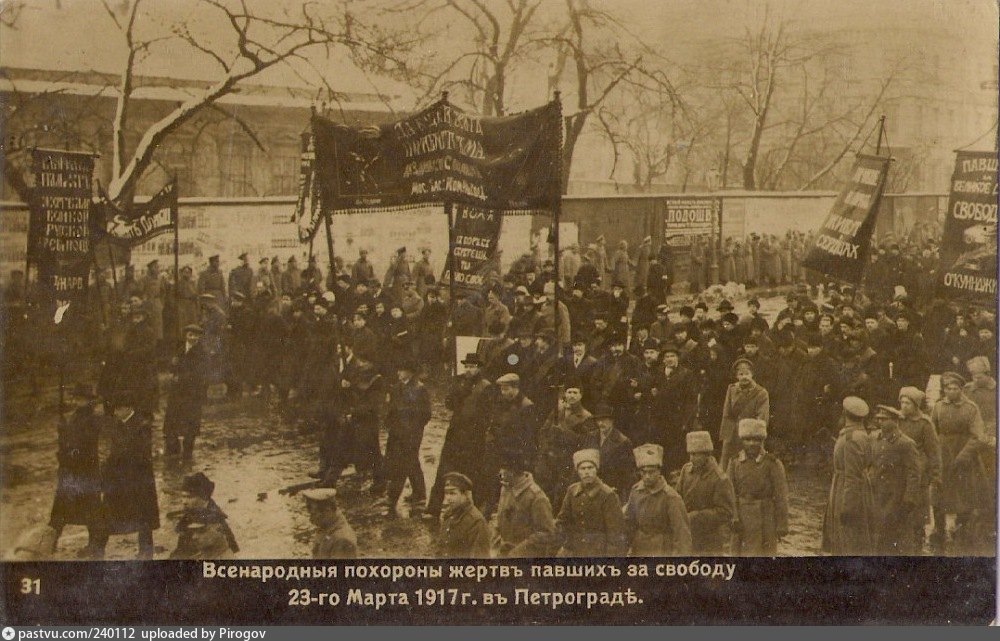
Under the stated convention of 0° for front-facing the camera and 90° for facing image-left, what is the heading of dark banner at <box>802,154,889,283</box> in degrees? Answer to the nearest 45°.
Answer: approximately 0°

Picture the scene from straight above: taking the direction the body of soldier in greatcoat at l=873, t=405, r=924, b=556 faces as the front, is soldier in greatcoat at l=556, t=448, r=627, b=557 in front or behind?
in front

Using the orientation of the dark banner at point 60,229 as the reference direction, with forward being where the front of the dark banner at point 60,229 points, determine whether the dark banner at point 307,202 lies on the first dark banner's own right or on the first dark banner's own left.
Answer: on the first dark banner's own left
